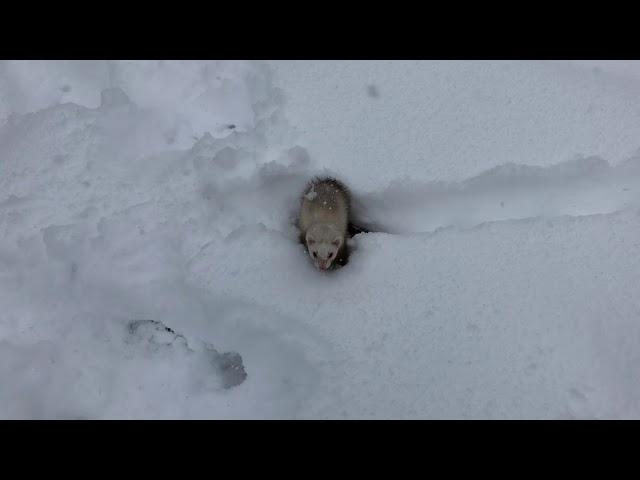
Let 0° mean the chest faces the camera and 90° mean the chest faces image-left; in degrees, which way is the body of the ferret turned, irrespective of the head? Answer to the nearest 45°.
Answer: approximately 0°
